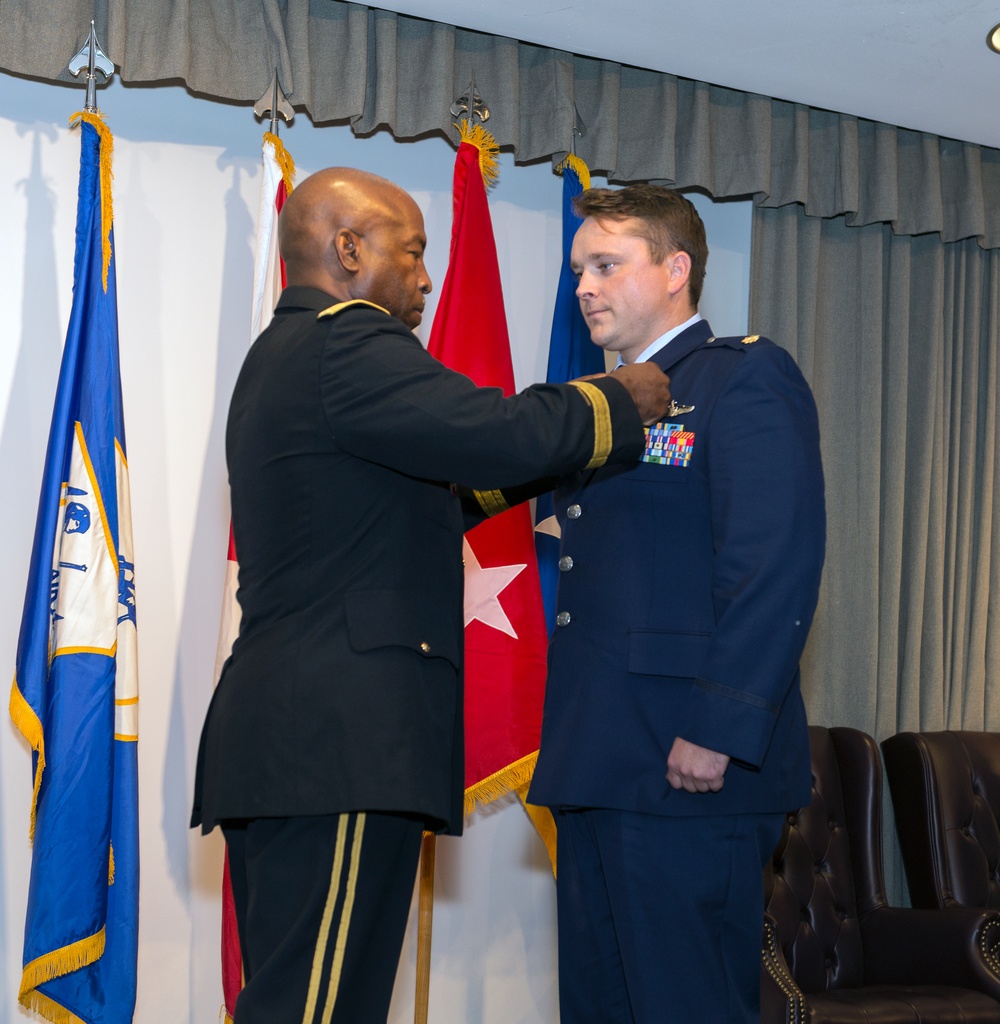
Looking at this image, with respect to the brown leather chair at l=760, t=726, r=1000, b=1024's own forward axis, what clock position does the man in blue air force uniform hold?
The man in blue air force uniform is roughly at 2 o'clock from the brown leather chair.

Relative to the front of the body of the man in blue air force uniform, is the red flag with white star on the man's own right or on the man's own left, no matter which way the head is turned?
on the man's own right

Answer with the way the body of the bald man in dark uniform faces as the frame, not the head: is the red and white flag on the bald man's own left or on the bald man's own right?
on the bald man's own left

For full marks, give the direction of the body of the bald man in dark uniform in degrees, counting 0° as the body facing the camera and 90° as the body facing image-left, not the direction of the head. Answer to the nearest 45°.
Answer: approximately 270°

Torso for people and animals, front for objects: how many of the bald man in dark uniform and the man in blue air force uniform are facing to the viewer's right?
1

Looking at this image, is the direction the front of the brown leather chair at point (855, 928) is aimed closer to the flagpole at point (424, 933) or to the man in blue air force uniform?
the man in blue air force uniform

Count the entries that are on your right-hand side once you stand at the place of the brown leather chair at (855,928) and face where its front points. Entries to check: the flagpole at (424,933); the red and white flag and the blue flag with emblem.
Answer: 3

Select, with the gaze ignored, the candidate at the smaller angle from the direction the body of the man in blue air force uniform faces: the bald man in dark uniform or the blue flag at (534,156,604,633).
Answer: the bald man in dark uniform

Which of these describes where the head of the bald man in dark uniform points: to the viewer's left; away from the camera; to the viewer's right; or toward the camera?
to the viewer's right
